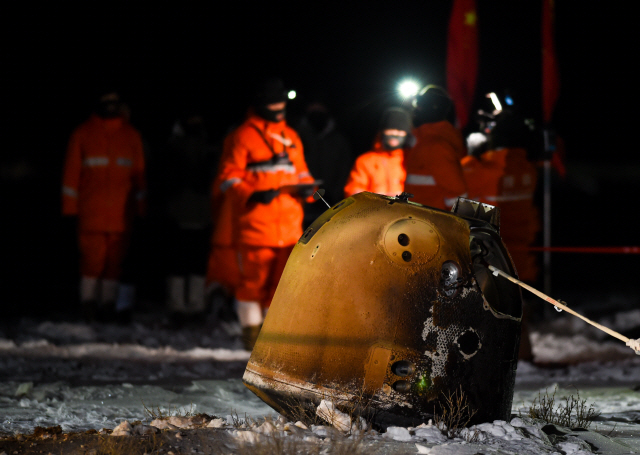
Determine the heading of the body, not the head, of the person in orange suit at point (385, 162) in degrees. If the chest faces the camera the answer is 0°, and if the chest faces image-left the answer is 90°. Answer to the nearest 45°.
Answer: approximately 0°

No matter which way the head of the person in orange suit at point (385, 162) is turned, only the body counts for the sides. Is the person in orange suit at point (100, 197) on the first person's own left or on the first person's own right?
on the first person's own right

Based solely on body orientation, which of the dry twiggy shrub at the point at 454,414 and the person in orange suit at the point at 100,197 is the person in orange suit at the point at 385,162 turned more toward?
the dry twiggy shrub

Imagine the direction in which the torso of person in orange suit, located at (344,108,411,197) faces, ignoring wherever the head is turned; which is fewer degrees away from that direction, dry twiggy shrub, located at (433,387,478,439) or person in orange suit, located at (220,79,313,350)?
the dry twiggy shrub

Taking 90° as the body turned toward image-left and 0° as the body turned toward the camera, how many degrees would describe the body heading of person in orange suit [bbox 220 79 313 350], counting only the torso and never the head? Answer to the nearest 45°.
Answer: approximately 315°

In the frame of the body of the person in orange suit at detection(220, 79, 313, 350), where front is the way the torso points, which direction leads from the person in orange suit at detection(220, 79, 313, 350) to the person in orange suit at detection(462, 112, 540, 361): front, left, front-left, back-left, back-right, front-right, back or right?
front-left

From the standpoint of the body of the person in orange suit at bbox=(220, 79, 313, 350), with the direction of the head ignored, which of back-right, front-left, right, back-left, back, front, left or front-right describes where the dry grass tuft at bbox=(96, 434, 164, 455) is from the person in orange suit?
front-right
